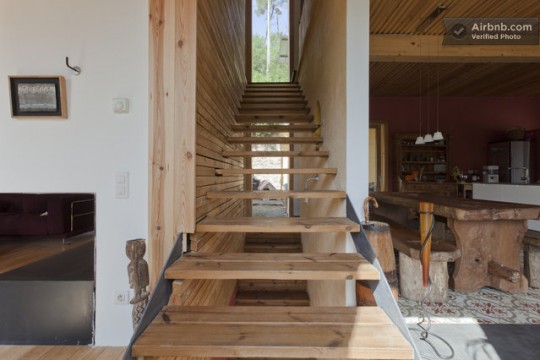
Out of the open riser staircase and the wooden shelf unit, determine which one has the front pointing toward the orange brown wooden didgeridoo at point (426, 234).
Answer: the wooden shelf unit

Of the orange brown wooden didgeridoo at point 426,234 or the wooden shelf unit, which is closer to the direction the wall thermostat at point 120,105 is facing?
the orange brown wooden didgeridoo

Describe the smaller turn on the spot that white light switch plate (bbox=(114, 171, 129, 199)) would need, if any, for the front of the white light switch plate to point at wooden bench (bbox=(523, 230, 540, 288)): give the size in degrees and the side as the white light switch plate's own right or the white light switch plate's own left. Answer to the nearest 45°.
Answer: approximately 90° to the white light switch plate's own left

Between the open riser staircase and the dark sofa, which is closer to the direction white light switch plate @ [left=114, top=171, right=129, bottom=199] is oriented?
the open riser staircase

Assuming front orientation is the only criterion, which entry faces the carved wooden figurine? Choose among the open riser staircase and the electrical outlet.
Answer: the electrical outlet

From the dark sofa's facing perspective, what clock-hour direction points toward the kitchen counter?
The kitchen counter is roughly at 9 o'clock from the dark sofa.
